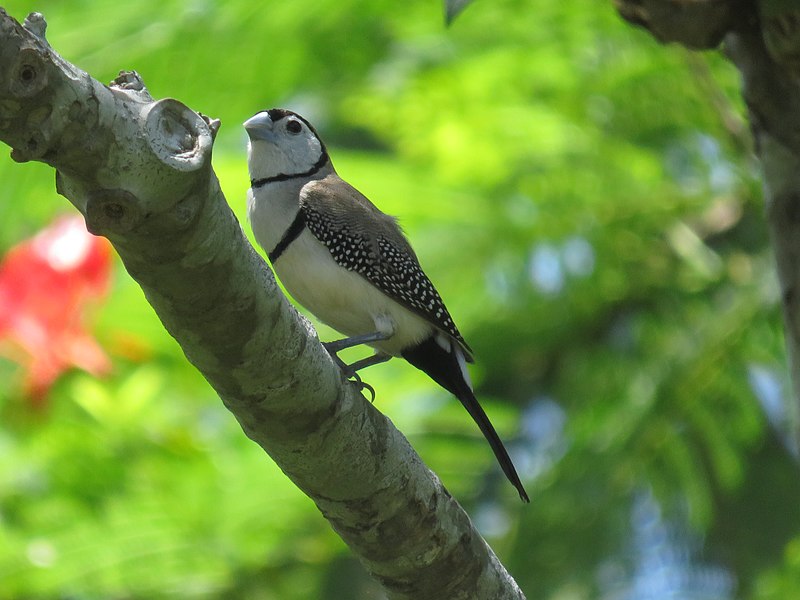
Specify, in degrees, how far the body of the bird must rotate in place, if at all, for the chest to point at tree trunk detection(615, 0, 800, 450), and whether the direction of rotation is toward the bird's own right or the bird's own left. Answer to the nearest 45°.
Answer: approximately 180°

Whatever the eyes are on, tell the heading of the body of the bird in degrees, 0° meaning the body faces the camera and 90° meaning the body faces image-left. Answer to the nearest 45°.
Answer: approximately 90°
